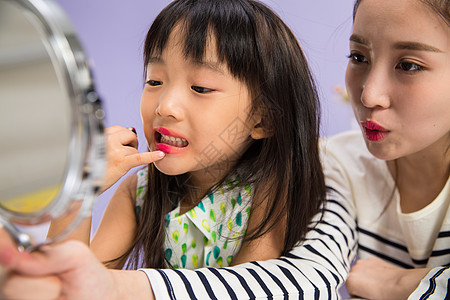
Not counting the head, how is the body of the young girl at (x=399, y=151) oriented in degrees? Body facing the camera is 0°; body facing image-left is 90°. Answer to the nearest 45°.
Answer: approximately 45°

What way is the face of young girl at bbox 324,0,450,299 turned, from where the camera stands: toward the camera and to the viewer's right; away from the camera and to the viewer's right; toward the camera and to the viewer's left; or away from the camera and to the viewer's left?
toward the camera and to the viewer's left

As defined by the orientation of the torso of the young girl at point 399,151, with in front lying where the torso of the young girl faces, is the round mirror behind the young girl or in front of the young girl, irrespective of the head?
in front

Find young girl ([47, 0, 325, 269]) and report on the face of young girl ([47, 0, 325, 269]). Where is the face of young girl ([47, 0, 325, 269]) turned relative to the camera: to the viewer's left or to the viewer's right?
to the viewer's left

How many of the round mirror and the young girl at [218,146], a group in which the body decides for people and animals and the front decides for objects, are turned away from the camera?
0
